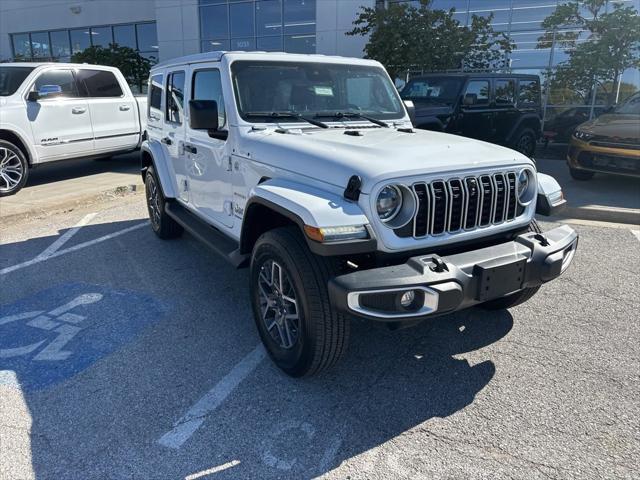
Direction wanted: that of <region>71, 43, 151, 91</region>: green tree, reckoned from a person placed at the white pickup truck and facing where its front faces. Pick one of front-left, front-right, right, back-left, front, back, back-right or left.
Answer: back-right

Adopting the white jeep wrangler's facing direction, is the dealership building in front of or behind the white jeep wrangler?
behind

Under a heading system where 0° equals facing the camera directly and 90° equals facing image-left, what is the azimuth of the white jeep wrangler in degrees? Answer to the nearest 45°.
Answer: approximately 315°

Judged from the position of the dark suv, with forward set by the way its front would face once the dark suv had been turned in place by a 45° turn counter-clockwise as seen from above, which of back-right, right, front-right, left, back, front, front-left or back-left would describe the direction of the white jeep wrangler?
front

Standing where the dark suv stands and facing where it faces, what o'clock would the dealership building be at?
The dealership building is roughly at 3 o'clock from the dark suv.

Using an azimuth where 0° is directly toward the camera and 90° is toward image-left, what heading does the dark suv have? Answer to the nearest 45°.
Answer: approximately 45°

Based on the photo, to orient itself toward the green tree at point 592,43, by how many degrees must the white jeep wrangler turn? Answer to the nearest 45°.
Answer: approximately 90° to its left

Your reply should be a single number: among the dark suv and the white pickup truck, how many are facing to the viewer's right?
0

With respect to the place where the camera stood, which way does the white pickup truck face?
facing the viewer and to the left of the viewer

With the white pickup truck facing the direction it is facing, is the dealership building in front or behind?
behind

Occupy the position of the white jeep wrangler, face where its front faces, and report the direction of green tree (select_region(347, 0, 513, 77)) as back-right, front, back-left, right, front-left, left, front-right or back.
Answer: back-left
